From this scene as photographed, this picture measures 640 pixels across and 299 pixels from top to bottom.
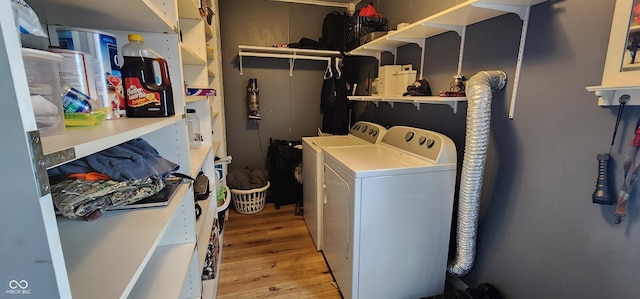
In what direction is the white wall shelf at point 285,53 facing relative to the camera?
toward the camera

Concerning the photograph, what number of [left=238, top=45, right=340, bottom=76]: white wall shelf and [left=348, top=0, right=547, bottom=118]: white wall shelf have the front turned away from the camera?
0

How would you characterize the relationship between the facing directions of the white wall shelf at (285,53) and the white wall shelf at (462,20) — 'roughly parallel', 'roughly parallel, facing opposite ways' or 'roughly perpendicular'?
roughly perpendicular

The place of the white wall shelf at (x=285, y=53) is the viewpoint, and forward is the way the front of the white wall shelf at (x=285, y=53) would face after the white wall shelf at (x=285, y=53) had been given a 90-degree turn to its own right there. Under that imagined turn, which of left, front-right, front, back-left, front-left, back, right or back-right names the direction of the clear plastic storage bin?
left

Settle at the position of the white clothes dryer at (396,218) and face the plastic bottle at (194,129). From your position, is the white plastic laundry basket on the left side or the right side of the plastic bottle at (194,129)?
right

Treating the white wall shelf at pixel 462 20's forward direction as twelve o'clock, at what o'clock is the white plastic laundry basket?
The white plastic laundry basket is roughly at 2 o'clock from the white wall shelf.

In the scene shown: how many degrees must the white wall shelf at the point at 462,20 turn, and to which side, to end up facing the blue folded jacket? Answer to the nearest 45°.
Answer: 0° — it already faces it

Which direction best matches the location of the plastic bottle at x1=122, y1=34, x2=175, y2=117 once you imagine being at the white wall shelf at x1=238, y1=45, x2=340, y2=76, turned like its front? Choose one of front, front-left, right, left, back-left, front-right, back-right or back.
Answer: front

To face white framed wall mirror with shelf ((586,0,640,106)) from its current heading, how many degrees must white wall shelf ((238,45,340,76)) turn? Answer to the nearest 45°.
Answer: approximately 45° to its left

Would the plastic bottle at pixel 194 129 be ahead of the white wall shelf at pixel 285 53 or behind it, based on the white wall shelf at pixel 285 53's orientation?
ahead

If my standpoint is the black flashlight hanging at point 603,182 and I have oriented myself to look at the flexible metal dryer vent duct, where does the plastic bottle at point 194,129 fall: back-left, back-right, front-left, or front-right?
front-left

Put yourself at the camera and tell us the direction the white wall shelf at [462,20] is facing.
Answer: facing the viewer and to the left of the viewer

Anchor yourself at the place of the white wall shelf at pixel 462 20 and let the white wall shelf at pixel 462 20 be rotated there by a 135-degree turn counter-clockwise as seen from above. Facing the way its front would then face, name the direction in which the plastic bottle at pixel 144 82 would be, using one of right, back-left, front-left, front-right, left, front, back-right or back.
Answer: back-right
